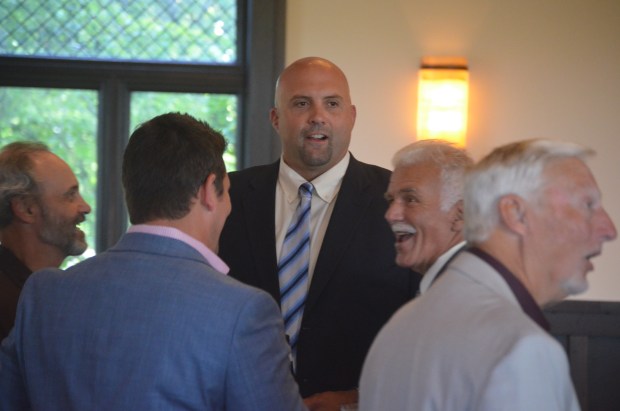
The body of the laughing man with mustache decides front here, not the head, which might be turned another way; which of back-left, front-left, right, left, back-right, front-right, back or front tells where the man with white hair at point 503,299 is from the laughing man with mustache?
front-left

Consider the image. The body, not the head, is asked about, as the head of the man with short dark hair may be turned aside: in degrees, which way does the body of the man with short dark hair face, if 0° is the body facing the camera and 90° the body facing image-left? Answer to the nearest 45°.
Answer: approximately 225°

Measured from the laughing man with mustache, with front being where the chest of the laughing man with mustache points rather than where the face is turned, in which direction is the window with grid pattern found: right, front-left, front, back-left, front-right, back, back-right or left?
right

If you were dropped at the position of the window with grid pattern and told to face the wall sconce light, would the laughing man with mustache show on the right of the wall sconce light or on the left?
right

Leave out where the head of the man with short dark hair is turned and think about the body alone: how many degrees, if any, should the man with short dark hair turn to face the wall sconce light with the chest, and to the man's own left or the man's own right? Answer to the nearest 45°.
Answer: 0° — they already face it

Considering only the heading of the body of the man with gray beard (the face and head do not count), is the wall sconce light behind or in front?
in front

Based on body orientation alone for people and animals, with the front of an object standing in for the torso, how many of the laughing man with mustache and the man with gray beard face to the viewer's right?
1

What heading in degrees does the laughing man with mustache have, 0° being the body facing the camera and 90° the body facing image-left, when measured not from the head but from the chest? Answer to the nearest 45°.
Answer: approximately 45°

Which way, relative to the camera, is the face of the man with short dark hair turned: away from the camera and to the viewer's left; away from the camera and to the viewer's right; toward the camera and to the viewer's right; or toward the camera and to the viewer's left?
away from the camera and to the viewer's right

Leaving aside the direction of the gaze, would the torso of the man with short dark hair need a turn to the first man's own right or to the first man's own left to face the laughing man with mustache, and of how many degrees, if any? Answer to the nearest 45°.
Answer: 0° — they already face them

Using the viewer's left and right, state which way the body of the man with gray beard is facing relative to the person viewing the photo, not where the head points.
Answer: facing to the right of the viewer
